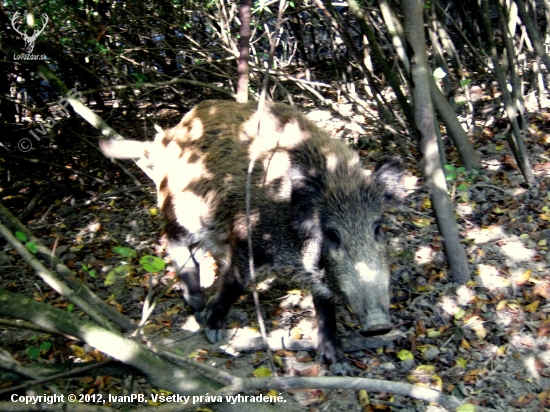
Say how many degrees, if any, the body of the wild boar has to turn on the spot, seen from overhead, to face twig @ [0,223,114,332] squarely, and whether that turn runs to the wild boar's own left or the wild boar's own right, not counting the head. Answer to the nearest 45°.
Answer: approximately 90° to the wild boar's own right

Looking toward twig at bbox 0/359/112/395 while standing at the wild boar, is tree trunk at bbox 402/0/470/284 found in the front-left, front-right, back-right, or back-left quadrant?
back-left

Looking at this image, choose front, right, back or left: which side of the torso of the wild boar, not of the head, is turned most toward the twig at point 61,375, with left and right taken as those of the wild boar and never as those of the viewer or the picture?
right

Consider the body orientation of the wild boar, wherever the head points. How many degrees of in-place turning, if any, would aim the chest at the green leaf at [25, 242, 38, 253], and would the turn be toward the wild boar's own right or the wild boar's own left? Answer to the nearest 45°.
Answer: approximately 90° to the wild boar's own right

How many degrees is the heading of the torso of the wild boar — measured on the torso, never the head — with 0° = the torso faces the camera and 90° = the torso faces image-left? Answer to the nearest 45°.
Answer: approximately 315°

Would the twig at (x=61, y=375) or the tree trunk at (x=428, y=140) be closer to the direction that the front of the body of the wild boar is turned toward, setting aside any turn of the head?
the tree trunk
